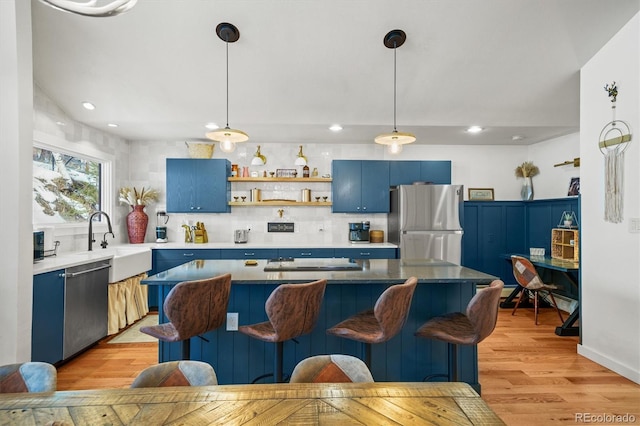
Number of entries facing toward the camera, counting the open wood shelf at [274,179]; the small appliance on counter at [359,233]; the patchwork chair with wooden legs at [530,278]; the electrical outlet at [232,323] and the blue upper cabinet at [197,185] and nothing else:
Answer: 4

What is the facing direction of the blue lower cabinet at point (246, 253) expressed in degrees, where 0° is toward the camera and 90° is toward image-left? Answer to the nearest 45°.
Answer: approximately 0°

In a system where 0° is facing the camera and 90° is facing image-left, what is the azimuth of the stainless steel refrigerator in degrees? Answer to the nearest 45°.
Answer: approximately 0°

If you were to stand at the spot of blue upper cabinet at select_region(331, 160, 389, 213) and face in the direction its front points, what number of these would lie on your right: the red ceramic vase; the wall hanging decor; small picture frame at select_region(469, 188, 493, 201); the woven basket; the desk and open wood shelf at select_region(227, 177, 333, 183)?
3

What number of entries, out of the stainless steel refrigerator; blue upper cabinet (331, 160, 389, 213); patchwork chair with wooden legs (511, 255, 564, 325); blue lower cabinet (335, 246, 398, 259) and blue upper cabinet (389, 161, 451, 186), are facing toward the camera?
4

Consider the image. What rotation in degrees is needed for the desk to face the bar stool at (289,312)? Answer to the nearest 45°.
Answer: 0° — it already faces it

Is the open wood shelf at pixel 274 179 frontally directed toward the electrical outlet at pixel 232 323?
yes

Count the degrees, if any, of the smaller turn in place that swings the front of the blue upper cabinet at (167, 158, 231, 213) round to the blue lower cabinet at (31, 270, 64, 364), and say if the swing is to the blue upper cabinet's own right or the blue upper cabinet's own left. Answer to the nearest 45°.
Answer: approximately 45° to the blue upper cabinet's own right
